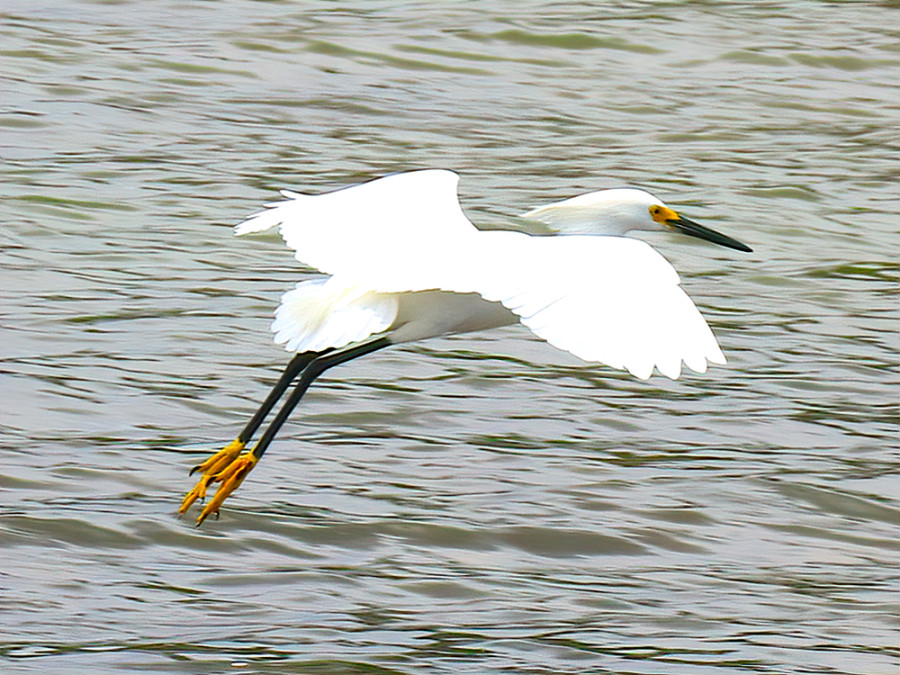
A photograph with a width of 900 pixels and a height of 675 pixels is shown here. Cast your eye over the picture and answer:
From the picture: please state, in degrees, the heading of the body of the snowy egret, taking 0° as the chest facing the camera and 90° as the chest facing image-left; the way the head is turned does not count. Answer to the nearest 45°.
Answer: approximately 270°
